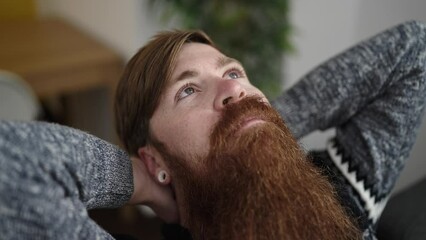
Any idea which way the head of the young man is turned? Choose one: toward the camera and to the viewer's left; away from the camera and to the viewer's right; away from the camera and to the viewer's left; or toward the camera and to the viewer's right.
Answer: toward the camera and to the viewer's right

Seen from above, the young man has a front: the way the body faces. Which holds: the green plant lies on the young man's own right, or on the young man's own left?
on the young man's own left

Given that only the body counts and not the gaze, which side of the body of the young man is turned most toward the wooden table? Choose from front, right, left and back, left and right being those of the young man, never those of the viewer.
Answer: back

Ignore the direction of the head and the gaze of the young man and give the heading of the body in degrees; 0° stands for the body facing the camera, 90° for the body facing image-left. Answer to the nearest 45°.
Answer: approximately 315°
